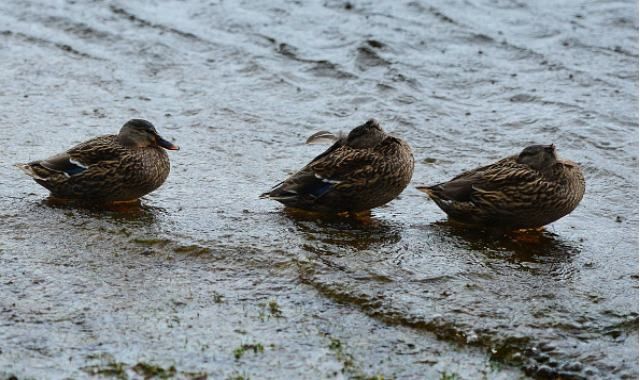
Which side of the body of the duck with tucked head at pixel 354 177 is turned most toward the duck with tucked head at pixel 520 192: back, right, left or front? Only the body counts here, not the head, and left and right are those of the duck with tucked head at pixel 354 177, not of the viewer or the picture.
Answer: front

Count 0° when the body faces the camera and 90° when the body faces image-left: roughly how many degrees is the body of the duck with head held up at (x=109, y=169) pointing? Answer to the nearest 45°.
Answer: approximately 270°

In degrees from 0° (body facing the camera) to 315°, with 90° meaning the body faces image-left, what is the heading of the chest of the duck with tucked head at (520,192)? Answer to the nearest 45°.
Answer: approximately 270°

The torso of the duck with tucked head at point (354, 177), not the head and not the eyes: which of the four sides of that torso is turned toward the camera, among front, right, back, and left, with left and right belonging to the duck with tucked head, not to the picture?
right

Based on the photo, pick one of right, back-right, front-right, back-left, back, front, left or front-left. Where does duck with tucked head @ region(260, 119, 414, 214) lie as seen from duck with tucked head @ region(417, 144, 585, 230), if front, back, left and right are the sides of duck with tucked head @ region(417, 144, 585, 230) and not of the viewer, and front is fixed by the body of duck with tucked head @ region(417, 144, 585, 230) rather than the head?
back
